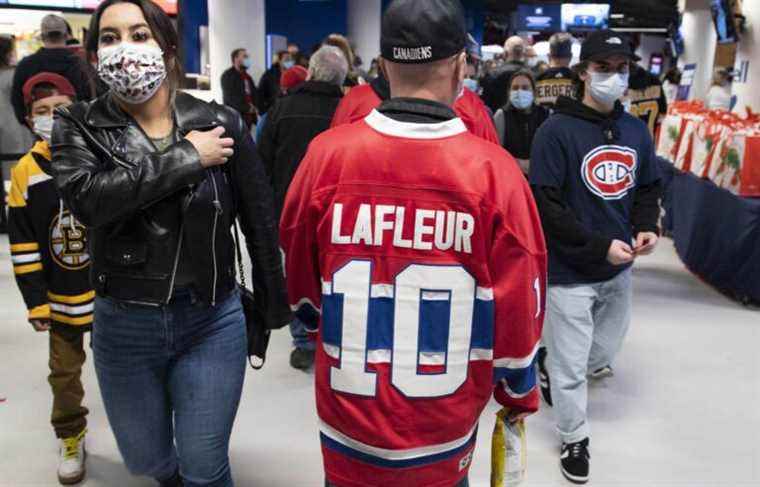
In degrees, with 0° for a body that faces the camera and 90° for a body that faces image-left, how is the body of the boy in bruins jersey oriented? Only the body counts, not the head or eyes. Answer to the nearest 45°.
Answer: approximately 0°

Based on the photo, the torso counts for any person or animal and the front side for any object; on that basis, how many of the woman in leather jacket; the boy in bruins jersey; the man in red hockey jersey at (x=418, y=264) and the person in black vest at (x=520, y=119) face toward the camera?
3

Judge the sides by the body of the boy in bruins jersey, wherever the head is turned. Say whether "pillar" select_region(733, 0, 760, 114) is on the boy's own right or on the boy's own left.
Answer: on the boy's own left

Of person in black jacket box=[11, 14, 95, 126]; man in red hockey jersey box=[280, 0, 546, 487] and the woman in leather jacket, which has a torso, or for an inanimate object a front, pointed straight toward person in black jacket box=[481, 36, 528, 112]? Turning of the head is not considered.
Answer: the man in red hockey jersey

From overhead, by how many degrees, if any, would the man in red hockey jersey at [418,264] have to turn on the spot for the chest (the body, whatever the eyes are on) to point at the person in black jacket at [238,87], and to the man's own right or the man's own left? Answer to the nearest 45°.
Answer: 0° — they already face them

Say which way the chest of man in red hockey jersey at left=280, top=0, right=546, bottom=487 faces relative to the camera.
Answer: away from the camera
